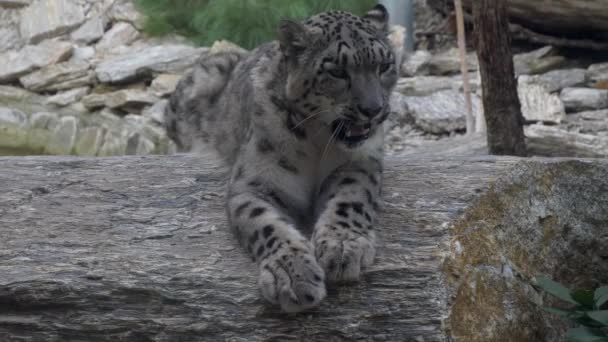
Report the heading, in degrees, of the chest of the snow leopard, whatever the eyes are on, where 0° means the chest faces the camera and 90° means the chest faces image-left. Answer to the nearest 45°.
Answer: approximately 315°

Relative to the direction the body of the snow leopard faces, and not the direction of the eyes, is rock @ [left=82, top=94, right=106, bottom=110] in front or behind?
behind

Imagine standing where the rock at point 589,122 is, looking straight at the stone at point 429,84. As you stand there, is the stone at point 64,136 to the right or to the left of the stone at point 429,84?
left

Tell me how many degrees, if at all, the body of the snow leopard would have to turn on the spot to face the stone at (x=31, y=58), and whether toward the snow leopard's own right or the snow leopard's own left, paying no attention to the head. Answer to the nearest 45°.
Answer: approximately 180°

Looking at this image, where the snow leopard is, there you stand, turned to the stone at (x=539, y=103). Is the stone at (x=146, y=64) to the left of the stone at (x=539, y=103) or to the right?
left

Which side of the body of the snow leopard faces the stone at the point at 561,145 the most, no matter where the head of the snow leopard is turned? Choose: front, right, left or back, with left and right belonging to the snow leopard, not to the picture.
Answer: left

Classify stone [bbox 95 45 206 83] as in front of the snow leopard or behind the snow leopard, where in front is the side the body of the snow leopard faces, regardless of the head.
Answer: behind

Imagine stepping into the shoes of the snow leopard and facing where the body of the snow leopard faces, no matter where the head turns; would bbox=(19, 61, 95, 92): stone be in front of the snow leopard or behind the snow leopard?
behind

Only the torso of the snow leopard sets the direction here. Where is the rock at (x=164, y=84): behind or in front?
behind

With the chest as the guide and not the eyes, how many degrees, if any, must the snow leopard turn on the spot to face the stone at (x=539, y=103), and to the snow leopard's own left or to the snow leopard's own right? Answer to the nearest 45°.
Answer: approximately 90° to the snow leopard's own left

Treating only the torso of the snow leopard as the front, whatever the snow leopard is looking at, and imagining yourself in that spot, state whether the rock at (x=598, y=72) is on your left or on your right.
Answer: on your left
